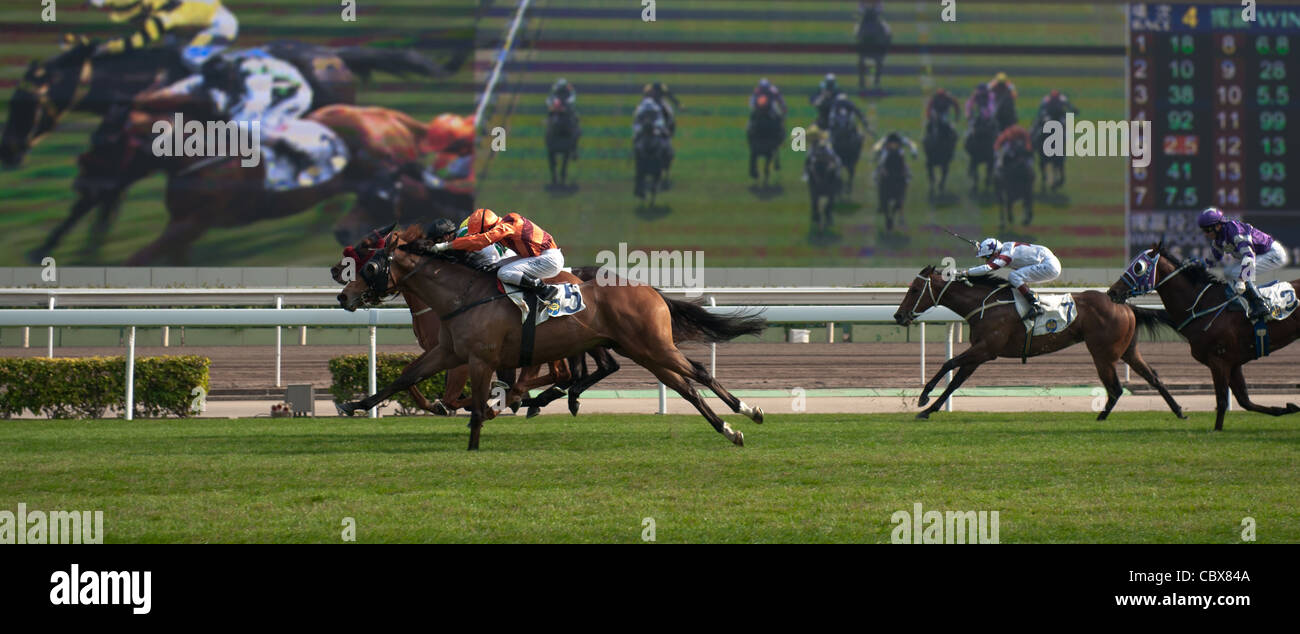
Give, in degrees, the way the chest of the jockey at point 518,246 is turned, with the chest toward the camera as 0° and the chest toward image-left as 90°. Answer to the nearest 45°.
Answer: approximately 90°

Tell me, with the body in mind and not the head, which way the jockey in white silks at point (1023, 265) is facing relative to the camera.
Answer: to the viewer's left

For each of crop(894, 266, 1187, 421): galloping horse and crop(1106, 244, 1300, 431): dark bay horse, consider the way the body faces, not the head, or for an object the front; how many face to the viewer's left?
2

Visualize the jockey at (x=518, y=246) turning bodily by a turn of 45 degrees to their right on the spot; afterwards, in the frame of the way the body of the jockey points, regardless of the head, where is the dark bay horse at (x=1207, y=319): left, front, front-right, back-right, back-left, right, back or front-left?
back-right

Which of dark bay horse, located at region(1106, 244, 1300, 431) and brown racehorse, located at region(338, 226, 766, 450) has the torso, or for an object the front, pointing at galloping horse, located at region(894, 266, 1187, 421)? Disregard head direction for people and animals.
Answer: the dark bay horse

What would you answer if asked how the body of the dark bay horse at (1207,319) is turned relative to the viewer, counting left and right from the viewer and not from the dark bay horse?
facing to the left of the viewer

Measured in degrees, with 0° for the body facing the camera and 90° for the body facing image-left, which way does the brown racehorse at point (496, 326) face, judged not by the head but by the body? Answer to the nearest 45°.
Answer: approximately 90°

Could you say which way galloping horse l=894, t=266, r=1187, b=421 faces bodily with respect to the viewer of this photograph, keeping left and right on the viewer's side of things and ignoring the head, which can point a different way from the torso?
facing to the left of the viewer

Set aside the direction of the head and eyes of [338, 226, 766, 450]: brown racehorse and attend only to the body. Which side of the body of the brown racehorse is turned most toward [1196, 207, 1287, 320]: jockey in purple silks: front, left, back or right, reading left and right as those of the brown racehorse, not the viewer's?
back

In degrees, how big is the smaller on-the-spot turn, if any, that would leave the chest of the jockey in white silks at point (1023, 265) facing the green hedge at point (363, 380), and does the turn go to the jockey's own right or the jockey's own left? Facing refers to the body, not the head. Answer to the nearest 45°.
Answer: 0° — they already face it
